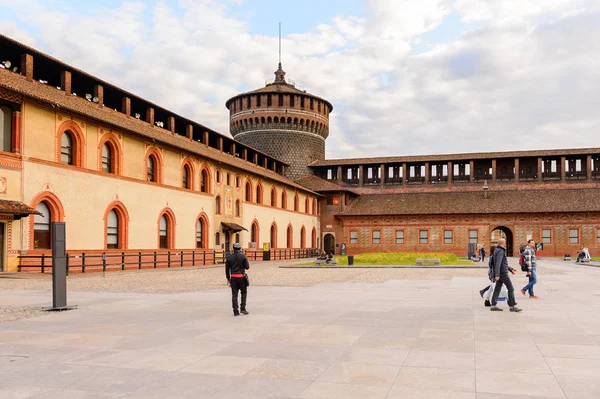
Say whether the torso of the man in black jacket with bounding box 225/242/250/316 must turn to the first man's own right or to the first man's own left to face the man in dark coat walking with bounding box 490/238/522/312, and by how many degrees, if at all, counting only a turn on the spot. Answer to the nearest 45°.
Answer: approximately 90° to the first man's own right

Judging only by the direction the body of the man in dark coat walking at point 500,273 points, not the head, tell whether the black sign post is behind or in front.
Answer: behind

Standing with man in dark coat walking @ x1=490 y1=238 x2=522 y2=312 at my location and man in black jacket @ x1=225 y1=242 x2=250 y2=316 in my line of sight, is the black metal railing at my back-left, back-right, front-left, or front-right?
front-right

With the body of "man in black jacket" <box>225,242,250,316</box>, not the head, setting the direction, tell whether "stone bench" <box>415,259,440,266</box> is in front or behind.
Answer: in front

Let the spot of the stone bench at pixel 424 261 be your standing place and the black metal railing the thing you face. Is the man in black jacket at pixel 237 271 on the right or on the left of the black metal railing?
left

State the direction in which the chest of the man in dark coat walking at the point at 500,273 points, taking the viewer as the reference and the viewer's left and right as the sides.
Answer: facing to the right of the viewer
